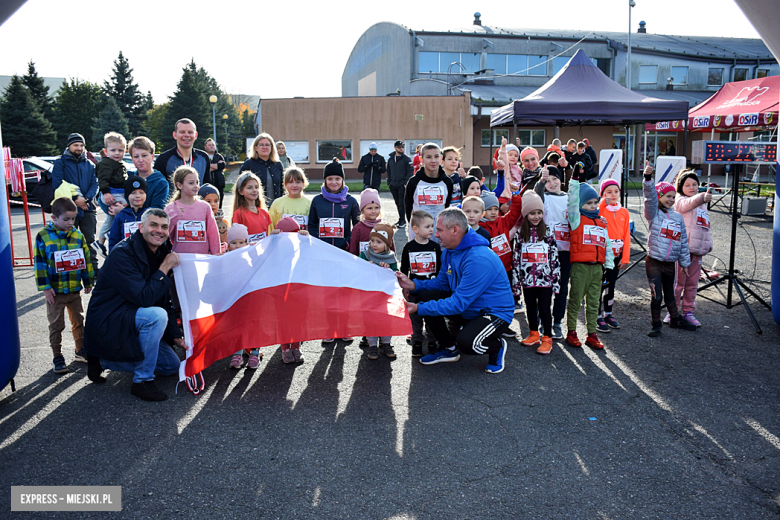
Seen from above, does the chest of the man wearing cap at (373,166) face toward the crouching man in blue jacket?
yes

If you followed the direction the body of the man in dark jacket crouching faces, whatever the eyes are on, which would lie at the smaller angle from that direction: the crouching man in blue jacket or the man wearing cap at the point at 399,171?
the crouching man in blue jacket

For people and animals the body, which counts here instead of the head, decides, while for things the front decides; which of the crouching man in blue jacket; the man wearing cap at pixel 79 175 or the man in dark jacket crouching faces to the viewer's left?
the crouching man in blue jacket

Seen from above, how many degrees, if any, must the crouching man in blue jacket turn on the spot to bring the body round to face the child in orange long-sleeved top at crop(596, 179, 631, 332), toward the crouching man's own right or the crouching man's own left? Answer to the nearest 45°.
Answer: approximately 135° to the crouching man's own right

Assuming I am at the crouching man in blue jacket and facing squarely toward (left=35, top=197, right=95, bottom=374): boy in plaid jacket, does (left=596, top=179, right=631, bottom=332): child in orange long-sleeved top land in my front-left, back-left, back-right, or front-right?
back-right

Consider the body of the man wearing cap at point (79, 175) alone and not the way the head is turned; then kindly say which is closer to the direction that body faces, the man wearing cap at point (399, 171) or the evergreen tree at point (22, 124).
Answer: the man wearing cap

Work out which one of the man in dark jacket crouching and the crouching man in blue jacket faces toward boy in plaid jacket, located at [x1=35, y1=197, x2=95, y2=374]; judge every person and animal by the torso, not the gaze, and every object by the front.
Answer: the crouching man in blue jacket

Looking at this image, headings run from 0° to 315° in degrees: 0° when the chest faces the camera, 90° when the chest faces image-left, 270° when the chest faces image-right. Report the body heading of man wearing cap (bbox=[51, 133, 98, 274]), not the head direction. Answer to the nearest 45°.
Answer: approximately 315°

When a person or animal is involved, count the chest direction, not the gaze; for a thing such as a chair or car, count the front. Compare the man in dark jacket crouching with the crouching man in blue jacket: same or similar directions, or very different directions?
very different directions

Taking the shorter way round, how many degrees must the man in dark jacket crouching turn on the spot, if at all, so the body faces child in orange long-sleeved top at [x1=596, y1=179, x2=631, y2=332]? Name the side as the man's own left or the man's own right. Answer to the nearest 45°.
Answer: approximately 45° to the man's own left

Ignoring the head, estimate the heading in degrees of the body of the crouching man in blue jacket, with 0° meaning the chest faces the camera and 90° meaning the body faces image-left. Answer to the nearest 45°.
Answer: approximately 90°
